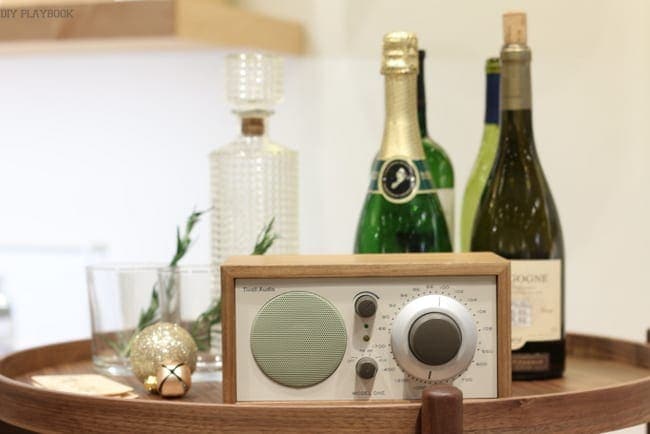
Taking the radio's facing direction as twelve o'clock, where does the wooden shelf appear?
The wooden shelf is roughly at 5 o'clock from the radio.

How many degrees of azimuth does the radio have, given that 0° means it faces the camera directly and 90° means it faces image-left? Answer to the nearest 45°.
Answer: approximately 0°
